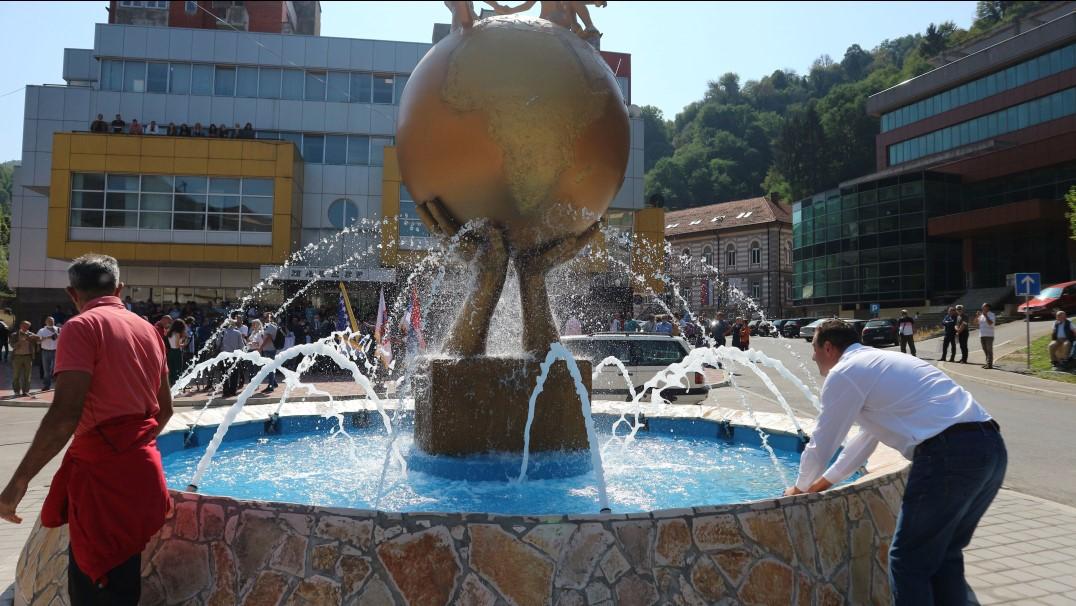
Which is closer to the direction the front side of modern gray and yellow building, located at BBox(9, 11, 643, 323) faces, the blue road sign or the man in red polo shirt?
the man in red polo shirt

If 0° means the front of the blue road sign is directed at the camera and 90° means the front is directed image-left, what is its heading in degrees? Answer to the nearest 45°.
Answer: approximately 0°

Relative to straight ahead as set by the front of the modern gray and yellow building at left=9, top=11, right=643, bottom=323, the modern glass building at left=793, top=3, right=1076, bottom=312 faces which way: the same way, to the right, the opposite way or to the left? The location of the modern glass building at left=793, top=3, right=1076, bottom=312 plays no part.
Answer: to the right

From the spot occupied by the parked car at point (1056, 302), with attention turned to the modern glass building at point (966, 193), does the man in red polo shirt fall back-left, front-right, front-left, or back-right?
back-left

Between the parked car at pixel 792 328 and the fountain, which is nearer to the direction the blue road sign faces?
the fountain

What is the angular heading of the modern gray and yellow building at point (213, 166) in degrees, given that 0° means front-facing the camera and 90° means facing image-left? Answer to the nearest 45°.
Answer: approximately 0°

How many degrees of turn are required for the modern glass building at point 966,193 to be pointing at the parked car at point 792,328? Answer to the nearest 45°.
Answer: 0° — it already faces it

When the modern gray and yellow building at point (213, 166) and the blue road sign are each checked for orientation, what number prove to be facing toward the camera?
2

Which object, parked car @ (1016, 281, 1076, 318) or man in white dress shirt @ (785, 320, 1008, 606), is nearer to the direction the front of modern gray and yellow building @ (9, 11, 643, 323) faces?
the man in white dress shirt
